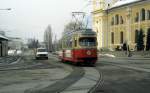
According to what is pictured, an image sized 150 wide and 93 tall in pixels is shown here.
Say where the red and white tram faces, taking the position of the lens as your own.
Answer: facing the viewer and to the right of the viewer
